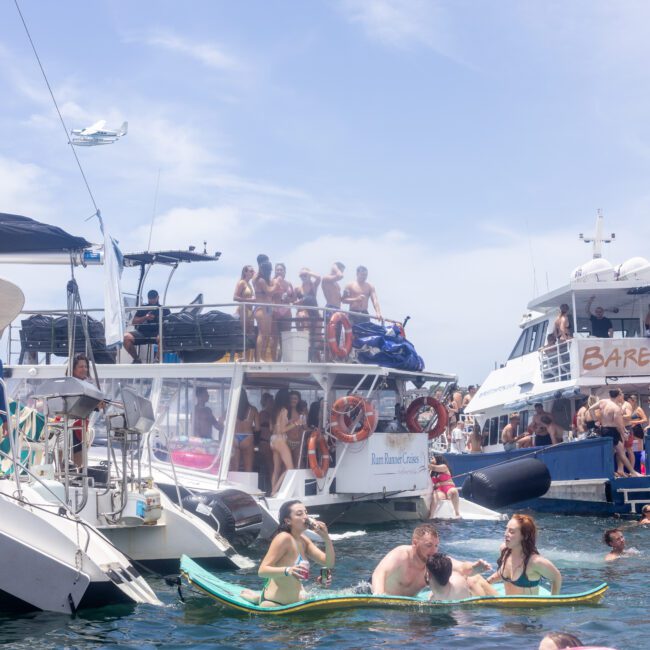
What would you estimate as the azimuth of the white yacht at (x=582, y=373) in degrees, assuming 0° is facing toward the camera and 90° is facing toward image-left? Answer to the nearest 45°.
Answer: approximately 135°

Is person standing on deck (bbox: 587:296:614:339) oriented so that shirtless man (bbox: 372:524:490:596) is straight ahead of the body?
yes

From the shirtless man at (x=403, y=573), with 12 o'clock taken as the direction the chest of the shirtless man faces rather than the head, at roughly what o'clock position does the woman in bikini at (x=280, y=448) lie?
The woman in bikini is roughly at 7 o'clock from the shirtless man.

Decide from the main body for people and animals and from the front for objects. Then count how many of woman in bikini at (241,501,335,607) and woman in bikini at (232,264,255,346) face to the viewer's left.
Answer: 0

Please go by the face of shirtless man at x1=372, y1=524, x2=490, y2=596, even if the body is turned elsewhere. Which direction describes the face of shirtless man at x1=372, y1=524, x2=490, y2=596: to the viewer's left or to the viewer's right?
to the viewer's right

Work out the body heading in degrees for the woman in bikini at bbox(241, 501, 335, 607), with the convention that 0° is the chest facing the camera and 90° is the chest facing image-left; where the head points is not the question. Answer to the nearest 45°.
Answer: approximately 315°

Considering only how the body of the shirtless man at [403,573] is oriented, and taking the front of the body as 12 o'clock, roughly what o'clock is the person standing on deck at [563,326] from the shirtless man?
The person standing on deck is roughly at 8 o'clock from the shirtless man.

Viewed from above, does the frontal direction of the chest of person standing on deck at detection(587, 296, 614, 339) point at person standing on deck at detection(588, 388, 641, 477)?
yes

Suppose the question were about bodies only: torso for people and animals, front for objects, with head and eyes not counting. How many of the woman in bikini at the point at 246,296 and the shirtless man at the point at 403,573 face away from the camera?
0

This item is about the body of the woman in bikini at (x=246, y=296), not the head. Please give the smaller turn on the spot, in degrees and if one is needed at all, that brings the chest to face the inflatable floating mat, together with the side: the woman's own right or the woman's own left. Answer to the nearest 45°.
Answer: approximately 45° to the woman's own right

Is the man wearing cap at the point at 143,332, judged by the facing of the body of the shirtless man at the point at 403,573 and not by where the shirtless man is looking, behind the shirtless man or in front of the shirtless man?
behind

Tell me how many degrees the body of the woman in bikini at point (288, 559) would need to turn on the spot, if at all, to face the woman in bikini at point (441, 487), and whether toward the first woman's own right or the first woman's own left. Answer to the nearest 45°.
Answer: approximately 135° to the first woman's own left

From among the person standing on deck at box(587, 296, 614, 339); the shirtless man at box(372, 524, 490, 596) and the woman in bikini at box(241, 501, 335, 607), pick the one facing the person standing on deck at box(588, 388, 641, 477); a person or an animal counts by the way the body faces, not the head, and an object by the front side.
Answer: the person standing on deck at box(587, 296, 614, 339)

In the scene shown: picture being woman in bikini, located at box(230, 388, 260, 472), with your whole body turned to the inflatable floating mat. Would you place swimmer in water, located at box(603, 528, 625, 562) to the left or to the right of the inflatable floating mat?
left
